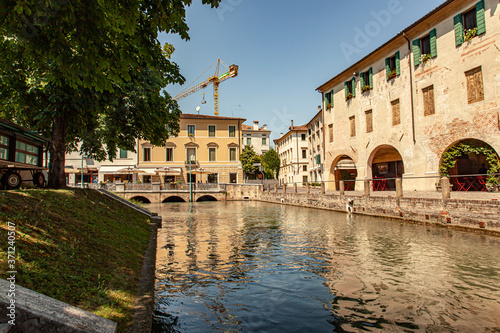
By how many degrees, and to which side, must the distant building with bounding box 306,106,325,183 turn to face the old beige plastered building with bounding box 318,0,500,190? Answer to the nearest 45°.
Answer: approximately 90° to its left

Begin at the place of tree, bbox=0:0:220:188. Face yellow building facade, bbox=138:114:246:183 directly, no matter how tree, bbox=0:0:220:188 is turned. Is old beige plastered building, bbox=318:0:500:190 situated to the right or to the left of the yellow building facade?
right

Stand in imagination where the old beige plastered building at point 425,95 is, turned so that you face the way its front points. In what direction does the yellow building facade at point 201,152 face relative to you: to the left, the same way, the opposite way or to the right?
to the left

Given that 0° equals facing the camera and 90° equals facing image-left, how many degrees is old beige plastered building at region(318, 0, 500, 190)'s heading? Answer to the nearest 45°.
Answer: approximately 45°

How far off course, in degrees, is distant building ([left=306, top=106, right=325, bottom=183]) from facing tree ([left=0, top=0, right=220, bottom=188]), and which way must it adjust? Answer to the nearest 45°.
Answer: approximately 90° to its left

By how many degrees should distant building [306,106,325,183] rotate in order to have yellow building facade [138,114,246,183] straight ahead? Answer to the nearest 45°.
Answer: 0° — it already faces it

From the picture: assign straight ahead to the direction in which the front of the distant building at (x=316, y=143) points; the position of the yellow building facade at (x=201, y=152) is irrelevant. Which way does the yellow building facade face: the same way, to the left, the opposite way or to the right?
to the left

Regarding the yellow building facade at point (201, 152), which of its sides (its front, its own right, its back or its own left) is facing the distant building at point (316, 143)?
left

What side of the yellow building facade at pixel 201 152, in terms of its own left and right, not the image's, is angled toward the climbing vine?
front

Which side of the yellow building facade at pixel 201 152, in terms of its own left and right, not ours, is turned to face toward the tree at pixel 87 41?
front

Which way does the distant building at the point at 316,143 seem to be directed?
to the viewer's left

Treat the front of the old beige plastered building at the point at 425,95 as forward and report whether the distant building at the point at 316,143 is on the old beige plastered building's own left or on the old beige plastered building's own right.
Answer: on the old beige plastered building's own right

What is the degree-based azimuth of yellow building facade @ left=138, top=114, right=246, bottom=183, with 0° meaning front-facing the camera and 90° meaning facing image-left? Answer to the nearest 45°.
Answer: approximately 0°

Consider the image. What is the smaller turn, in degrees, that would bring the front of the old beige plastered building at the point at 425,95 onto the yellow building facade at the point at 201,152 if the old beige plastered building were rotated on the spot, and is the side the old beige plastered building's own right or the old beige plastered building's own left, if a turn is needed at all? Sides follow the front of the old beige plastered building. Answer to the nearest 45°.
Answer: approximately 90° to the old beige plastered building's own right
